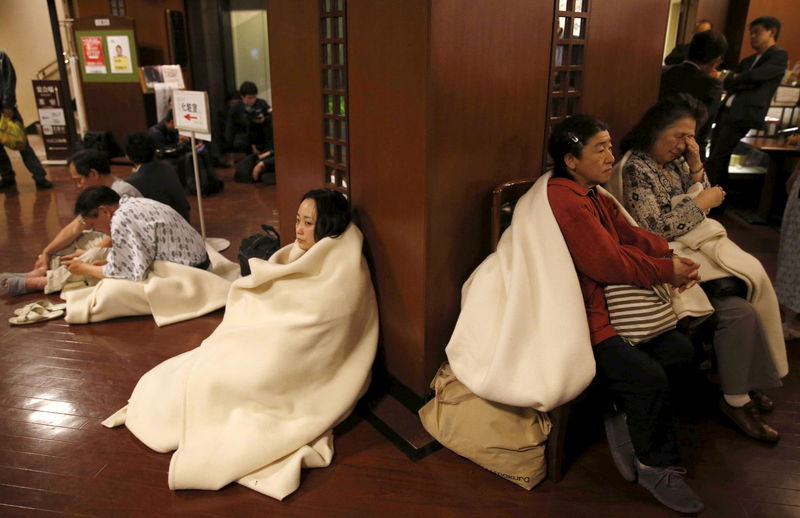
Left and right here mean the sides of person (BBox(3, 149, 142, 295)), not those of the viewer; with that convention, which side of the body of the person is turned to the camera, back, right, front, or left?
left

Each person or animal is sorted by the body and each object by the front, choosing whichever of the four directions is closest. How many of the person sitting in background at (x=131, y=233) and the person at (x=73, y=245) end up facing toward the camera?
0

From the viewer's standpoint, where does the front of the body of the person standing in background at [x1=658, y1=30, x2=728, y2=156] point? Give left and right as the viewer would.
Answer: facing away from the viewer and to the right of the viewer

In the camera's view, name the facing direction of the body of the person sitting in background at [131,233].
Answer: to the viewer's left

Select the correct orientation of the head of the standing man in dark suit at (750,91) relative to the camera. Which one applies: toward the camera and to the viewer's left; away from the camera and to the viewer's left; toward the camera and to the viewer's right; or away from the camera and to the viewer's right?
toward the camera and to the viewer's left

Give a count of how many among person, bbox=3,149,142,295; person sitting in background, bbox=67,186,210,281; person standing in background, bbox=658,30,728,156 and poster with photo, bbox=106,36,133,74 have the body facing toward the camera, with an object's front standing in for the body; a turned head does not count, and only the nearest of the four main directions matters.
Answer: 1

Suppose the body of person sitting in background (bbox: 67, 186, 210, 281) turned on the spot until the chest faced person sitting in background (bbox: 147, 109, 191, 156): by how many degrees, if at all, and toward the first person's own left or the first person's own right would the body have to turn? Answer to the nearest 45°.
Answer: approximately 90° to the first person's own right

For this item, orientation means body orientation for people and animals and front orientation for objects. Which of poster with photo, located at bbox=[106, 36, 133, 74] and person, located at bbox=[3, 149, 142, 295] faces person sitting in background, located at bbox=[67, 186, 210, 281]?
the poster with photo

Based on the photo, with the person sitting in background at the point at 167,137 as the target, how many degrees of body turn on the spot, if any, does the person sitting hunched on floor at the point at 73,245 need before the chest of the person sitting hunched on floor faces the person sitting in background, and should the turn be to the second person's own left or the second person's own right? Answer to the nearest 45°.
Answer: approximately 90° to the second person's own right

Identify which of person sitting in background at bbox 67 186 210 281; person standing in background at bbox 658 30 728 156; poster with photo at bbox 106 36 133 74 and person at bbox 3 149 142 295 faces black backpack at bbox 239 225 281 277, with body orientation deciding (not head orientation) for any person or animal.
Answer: the poster with photo

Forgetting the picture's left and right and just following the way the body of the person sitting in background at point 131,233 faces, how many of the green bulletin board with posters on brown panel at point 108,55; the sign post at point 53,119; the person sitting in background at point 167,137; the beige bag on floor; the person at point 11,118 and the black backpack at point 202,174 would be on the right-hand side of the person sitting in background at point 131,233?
5

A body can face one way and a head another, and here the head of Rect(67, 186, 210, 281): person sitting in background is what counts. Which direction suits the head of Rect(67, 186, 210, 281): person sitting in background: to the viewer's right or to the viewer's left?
to the viewer's left

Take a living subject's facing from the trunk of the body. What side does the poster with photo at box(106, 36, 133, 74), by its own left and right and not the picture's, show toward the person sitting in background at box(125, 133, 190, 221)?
front
